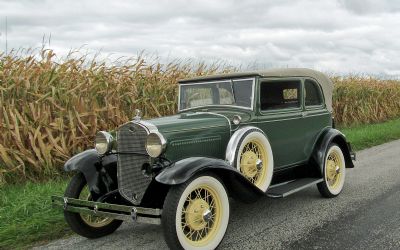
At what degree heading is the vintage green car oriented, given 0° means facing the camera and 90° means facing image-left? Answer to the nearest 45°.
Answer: approximately 45°
